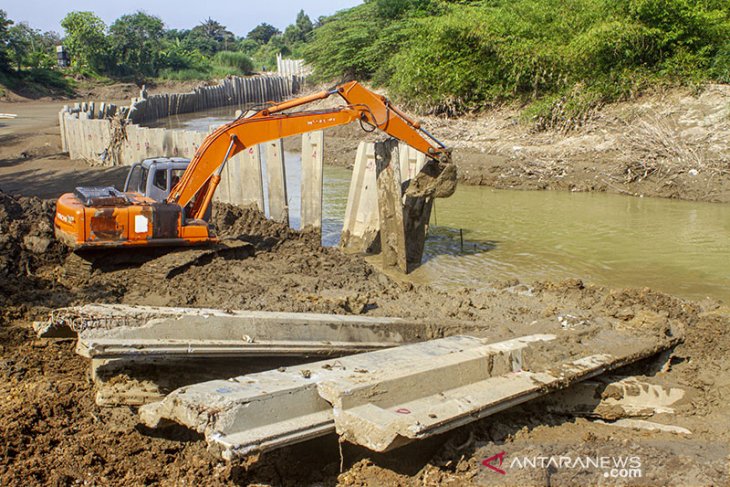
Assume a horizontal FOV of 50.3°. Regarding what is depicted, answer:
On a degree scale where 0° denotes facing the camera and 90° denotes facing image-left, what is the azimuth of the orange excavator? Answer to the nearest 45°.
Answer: approximately 270°

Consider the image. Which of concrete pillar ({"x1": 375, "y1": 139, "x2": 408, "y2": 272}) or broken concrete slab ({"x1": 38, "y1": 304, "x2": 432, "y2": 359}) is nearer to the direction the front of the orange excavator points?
the concrete pillar

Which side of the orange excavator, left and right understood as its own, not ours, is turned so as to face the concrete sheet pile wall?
left

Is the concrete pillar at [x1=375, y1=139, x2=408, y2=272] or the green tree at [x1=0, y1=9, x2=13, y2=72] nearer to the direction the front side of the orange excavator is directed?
the concrete pillar

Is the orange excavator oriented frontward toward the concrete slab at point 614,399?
no

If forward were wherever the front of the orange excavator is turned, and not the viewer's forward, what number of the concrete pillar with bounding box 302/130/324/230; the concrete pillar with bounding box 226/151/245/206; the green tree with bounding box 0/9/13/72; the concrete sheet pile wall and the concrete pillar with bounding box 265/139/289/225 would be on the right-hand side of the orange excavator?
0

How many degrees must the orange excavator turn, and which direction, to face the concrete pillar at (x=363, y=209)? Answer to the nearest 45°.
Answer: approximately 45° to its left

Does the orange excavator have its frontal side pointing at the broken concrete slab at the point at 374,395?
no

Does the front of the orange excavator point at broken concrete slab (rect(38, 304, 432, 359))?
no

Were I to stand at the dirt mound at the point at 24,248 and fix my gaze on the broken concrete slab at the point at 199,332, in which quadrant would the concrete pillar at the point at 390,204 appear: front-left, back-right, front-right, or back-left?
front-left

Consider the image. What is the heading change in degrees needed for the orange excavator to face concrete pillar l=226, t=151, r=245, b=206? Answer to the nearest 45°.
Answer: approximately 90° to its left

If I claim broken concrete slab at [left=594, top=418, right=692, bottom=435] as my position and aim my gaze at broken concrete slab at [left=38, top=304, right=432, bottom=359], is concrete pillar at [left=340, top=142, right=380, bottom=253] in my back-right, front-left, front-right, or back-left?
front-right

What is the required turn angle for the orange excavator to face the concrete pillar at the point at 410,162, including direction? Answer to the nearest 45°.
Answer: approximately 45° to its left

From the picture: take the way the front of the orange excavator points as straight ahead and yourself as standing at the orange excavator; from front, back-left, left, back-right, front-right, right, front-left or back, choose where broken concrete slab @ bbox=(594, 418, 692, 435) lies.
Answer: front-right
